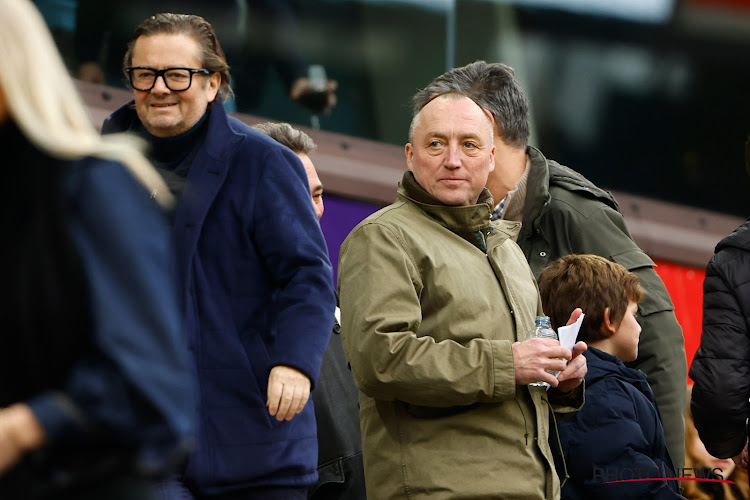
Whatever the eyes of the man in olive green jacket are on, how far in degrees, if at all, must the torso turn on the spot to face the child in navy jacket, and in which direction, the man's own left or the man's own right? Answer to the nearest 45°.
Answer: approximately 90° to the man's own left

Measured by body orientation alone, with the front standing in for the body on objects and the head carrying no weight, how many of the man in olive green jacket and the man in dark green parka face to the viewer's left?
1

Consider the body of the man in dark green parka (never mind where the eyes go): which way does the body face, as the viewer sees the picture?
to the viewer's left

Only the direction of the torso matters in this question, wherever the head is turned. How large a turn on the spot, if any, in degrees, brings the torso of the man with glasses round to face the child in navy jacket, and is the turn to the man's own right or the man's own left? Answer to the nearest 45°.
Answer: approximately 135° to the man's own left

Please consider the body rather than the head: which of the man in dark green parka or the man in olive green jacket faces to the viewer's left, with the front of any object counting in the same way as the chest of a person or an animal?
the man in dark green parka

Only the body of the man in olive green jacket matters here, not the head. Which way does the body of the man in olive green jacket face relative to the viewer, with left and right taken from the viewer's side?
facing the viewer and to the right of the viewer
